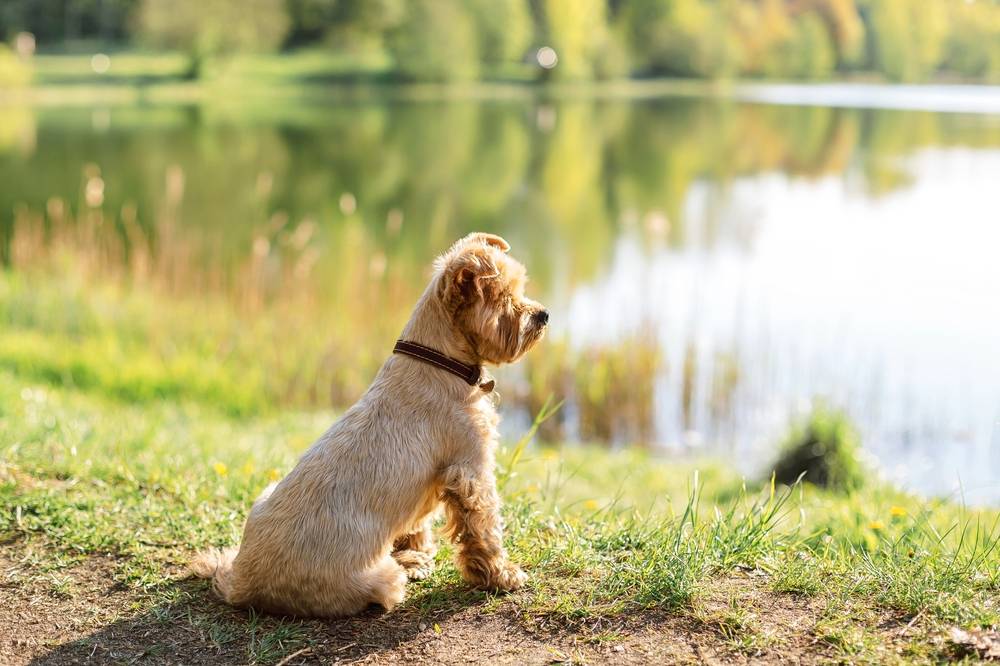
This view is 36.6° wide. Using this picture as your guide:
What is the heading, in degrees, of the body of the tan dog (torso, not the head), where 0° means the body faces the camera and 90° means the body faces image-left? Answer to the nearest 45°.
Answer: approximately 270°

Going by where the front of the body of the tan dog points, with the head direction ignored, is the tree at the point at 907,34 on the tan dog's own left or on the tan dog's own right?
on the tan dog's own left

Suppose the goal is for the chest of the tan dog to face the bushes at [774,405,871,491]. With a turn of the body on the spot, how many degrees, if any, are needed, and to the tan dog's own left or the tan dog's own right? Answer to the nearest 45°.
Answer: approximately 45° to the tan dog's own left
